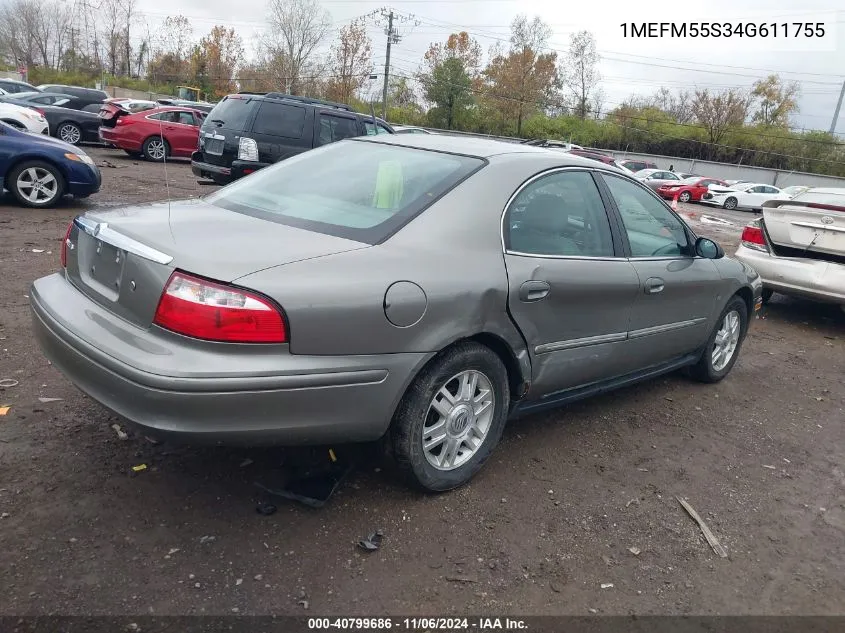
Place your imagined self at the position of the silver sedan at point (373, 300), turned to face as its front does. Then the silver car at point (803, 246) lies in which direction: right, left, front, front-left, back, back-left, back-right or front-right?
front

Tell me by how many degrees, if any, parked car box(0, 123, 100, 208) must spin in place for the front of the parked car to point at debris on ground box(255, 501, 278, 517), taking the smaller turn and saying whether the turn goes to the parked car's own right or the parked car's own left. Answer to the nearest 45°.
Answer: approximately 90° to the parked car's own right

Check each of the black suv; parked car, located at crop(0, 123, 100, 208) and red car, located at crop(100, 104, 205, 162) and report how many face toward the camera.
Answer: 0

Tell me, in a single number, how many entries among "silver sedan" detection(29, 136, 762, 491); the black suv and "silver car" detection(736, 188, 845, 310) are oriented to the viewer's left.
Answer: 0

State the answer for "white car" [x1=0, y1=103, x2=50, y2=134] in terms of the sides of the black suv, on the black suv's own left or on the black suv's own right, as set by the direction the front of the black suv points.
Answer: on the black suv's own left

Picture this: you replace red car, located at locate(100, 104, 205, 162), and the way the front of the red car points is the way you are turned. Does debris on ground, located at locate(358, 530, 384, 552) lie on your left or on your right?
on your right

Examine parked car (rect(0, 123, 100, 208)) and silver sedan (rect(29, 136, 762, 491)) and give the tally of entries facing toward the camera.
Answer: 0

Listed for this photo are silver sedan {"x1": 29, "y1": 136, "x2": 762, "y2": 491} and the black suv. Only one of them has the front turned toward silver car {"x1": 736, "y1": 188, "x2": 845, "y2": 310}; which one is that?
the silver sedan

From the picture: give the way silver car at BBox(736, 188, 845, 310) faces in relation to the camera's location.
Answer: facing away from the viewer and to the right of the viewer

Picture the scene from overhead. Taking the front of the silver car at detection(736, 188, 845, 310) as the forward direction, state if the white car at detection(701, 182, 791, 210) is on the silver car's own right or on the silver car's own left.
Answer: on the silver car's own left

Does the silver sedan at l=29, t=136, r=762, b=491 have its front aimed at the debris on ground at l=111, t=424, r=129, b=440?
no

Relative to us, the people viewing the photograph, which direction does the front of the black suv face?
facing away from the viewer and to the right of the viewer

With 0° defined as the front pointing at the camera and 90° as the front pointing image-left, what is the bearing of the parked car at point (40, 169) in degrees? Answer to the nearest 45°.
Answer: approximately 270°

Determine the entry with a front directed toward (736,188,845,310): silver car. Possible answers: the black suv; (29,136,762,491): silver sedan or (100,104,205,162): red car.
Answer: the silver sedan

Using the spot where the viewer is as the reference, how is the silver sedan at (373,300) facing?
facing away from the viewer and to the right of the viewer

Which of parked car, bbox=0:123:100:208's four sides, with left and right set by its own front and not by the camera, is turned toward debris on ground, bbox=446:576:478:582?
right
